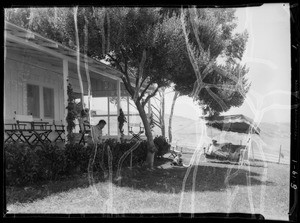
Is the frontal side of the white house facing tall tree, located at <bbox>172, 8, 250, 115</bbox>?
yes

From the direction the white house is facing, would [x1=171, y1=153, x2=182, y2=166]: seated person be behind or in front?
in front

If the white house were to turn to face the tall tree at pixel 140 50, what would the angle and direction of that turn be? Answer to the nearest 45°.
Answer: approximately 45° to its left

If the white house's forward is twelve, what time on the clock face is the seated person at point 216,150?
The seated person is roughly at 10 o'clock from the white house.

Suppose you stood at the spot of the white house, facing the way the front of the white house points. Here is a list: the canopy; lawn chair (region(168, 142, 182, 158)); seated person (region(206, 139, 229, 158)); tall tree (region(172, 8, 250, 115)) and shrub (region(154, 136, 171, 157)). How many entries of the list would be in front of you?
5

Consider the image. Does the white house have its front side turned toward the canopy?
yes

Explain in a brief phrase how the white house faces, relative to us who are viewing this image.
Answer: facing the viewer and to the right of the viewer
